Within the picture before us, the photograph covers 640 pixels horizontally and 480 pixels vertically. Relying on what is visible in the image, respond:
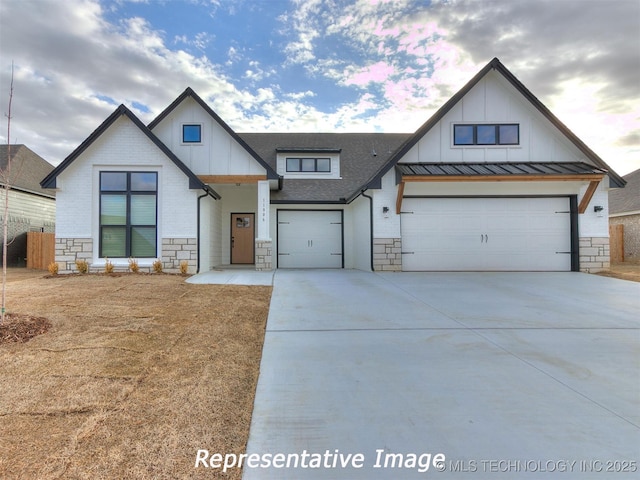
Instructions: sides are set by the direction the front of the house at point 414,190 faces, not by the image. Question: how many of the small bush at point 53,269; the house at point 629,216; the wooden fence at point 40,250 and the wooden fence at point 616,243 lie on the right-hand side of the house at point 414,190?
2

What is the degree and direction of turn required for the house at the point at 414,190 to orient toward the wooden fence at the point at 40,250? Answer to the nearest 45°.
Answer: approximately 90° to its right

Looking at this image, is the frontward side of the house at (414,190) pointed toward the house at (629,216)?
no

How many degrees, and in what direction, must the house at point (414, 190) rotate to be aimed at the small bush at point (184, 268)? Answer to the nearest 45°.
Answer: approximately 90° to its right

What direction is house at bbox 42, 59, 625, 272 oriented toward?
toward the camera

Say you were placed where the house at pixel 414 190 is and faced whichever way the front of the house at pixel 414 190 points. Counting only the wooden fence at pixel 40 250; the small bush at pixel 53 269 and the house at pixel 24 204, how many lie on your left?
0

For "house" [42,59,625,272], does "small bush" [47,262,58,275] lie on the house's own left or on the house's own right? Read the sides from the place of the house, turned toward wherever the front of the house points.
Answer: on the house's own right

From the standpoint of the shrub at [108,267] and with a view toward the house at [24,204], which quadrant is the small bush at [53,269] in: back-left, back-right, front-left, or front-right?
front-left

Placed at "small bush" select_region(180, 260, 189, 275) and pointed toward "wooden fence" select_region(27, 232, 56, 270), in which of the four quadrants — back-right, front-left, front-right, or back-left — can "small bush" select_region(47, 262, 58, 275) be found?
front-left

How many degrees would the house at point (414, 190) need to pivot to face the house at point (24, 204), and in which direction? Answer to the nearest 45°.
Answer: approximately 90° to its right

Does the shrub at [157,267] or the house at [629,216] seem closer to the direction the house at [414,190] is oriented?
the shrub

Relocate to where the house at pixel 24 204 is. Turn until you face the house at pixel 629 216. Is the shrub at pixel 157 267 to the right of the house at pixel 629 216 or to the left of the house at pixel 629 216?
right

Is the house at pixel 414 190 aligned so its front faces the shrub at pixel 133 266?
no

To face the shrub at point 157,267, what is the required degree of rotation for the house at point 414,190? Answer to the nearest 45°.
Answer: approximately 90° to its right
